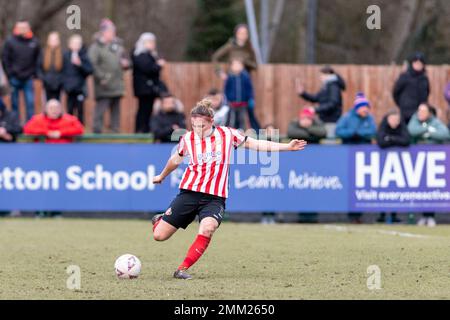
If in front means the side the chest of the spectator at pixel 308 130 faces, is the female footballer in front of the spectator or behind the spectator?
in front

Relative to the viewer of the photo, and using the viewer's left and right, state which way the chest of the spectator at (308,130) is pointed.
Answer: facing the viewer

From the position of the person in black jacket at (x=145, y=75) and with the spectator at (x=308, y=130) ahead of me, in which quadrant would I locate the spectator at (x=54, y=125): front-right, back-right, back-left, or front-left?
back-right

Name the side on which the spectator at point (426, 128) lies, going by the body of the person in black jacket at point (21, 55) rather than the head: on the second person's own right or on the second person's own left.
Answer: on the second person's own left

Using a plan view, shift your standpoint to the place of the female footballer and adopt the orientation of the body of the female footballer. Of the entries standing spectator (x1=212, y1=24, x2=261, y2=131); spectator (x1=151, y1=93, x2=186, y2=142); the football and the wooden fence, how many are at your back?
3

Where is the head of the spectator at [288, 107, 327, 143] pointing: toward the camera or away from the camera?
toward the camera

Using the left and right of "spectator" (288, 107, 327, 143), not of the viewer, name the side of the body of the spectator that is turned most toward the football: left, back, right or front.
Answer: front

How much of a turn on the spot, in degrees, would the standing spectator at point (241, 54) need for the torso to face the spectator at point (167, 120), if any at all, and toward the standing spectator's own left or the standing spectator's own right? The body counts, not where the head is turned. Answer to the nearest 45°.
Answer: approximately 45° to the standing spectator's own right

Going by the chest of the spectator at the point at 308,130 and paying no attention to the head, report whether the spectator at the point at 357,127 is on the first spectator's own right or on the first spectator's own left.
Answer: on the first spectator's own left

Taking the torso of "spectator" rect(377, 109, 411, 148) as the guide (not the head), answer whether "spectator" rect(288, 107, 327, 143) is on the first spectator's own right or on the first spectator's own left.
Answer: on the first spectator's own right

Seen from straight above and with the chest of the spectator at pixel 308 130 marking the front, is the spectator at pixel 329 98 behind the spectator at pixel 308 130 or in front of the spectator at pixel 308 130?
behind

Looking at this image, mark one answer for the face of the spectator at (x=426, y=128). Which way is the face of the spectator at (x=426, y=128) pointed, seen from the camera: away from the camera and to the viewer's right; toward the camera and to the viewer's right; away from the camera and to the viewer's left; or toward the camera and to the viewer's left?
toward the camera and to the viewer's left

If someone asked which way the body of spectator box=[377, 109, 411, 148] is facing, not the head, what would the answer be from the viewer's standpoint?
toward the camera
